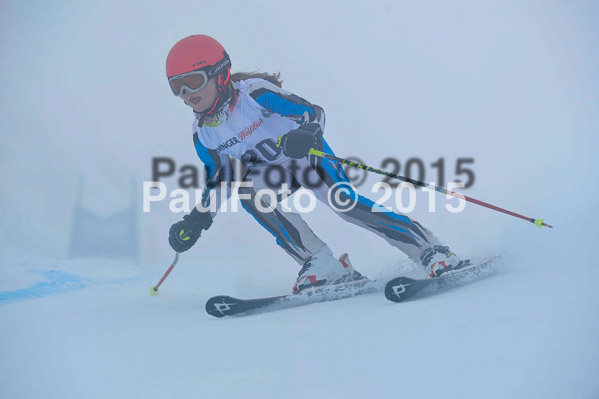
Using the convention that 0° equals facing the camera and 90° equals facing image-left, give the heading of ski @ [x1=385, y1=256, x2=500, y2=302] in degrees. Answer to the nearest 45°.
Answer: approximately 45°

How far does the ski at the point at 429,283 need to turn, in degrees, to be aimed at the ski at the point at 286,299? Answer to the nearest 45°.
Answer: approximately 45° to its right

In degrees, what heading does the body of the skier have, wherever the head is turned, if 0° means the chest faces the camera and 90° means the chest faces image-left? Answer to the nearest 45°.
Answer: approximately 45°
